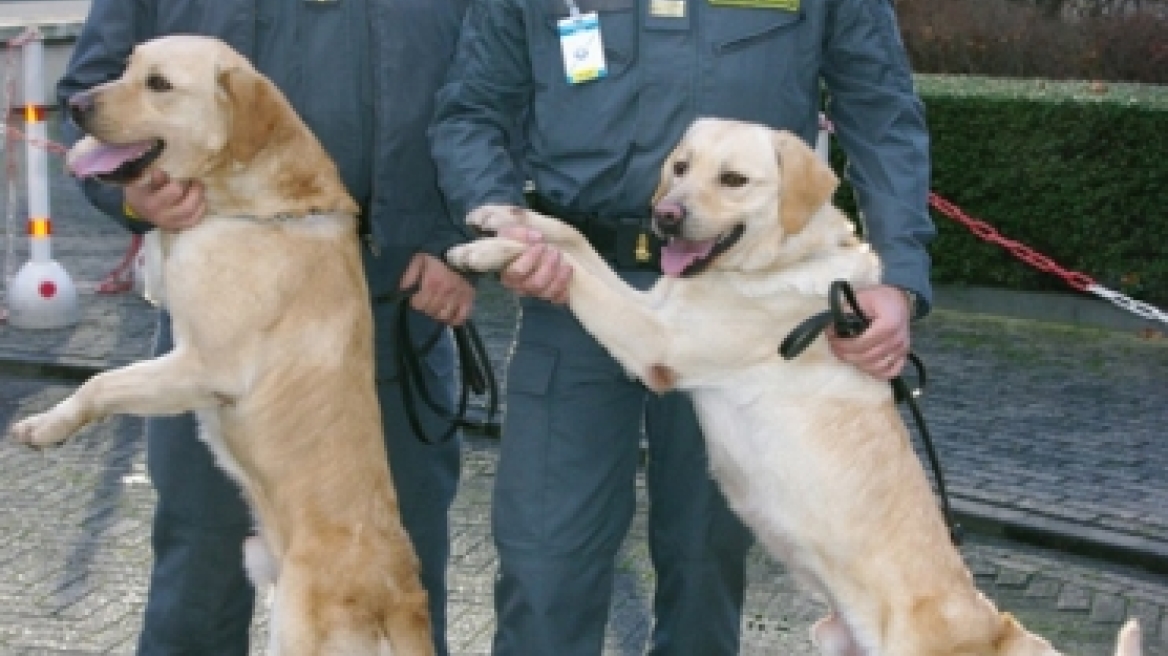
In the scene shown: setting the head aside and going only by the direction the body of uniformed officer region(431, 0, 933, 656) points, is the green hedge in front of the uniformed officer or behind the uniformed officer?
behind

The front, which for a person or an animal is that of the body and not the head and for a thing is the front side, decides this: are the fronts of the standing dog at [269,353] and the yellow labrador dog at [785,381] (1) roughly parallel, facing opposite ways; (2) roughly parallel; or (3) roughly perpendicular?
roughly parallel

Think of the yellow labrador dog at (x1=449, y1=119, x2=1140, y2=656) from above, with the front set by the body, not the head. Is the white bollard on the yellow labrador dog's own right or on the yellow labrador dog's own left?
on the yellow labrador dog's own right

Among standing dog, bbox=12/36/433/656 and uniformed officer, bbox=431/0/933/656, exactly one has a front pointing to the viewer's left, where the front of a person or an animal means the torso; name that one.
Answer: the standing dog

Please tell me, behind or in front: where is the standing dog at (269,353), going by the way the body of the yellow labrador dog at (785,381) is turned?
in front

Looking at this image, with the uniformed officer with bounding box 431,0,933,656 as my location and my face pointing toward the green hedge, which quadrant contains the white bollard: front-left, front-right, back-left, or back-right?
front-left

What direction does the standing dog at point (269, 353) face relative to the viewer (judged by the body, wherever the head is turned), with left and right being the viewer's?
facing to the left of the viewer

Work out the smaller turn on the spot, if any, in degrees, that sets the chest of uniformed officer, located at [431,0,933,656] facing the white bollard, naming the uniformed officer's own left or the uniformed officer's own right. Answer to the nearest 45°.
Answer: approximately 135° to the uniformed officer's own right

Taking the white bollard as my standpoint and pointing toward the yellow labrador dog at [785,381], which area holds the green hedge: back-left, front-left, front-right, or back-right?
front-left

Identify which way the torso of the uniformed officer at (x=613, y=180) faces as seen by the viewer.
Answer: toward the camera
